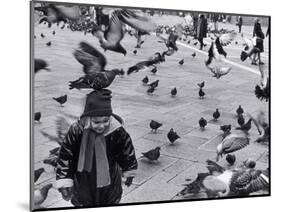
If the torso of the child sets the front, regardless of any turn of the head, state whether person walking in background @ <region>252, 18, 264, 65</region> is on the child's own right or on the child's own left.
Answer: on the child's own left

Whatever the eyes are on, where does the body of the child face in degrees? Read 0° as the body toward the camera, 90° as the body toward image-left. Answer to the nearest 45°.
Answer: approximately 0°
